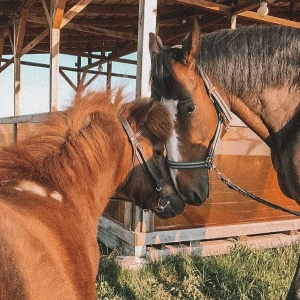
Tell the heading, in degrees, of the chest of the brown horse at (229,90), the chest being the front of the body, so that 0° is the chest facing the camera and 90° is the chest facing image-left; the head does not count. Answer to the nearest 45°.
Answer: approximately 90°

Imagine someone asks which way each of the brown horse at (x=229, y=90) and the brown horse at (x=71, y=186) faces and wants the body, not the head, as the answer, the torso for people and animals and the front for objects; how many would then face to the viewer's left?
1

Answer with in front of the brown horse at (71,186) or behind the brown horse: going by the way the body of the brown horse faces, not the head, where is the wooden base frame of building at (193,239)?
in front

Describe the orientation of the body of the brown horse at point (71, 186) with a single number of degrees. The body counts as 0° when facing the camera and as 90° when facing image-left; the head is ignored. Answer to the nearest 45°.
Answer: approximately 225°

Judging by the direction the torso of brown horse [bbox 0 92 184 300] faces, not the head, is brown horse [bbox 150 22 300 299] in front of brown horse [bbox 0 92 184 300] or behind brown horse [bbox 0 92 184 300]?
in front
